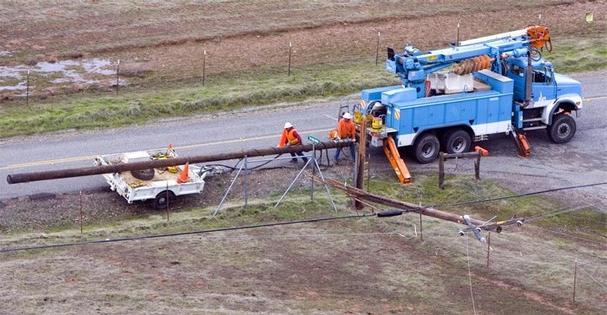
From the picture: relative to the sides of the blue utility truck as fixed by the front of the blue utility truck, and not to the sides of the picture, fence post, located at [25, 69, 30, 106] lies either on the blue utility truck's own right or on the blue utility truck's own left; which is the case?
on the blue utility truck's own left

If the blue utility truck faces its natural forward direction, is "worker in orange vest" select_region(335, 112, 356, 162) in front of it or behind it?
behind

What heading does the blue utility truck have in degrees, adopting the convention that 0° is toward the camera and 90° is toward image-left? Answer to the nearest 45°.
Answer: approximately 225°

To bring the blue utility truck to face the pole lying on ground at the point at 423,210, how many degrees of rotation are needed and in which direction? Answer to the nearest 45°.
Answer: approximately 135° to its right

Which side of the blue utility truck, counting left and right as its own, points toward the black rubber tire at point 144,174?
back

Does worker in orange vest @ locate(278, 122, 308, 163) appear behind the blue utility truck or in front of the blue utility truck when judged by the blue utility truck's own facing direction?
behind

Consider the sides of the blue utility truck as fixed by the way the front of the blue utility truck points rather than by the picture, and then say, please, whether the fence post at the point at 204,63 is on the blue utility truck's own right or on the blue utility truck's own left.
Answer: on the blue utility truck's own left

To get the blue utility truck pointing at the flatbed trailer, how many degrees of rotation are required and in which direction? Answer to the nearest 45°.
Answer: approximately 180°
